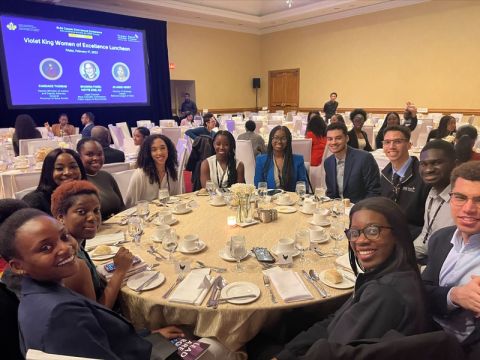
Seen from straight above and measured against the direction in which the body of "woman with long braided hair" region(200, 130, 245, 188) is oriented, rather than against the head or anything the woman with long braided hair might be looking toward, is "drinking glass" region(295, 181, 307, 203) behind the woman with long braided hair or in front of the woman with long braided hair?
in front

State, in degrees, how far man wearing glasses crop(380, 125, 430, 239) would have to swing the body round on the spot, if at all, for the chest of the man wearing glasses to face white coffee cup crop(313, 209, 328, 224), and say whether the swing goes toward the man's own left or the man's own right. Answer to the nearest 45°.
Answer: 0° — they already face it

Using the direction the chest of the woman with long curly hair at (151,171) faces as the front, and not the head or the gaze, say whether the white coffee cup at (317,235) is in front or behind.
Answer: in front

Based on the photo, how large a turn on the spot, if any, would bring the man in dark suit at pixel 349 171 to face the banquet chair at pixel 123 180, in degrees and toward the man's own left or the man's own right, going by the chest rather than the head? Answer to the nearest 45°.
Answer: approximately 45° to the man's own right

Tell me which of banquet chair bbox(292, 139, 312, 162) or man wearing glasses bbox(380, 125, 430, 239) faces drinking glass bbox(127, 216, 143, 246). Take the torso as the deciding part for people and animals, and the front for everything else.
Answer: the man wearing glasses

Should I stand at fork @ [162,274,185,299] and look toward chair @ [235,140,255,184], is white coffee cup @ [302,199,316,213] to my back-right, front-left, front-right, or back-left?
front-right

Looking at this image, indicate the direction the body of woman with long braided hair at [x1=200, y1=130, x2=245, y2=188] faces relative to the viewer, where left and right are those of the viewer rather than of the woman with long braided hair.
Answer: facing the viewer

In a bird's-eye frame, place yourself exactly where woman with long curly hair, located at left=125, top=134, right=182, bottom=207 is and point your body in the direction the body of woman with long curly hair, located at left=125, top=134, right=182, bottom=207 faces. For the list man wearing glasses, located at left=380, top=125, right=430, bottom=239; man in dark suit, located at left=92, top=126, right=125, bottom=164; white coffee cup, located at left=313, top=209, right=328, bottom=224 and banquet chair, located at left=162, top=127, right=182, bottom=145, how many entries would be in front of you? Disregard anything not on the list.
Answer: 2

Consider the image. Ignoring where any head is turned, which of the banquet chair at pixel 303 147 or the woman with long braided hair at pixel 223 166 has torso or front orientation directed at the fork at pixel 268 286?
the woman with long braided hair

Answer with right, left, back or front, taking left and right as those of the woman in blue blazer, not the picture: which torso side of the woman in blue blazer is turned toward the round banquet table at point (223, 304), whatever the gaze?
front

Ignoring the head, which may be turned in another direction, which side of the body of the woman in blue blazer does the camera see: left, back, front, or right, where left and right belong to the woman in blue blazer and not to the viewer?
front

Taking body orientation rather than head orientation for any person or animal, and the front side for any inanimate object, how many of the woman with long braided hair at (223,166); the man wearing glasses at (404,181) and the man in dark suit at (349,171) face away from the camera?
0
